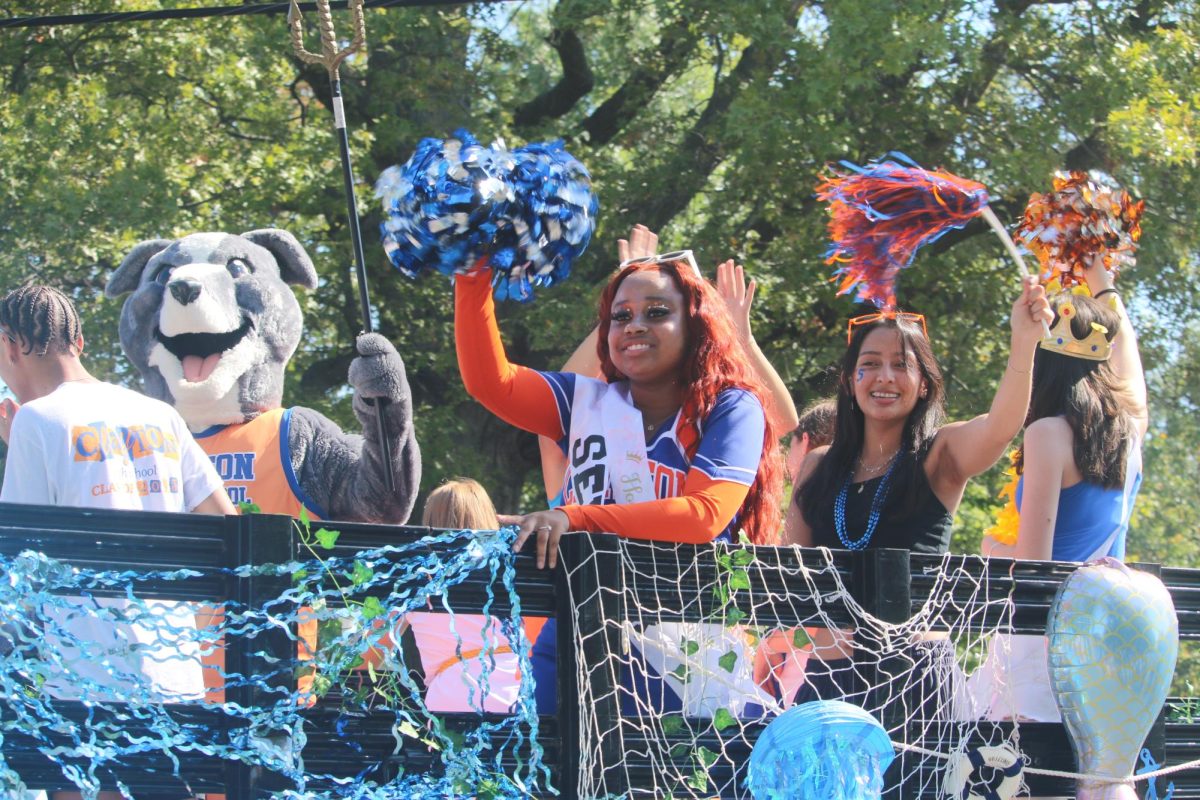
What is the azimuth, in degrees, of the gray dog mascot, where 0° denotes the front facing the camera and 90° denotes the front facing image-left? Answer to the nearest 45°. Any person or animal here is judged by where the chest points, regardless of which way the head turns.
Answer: approximately 0°

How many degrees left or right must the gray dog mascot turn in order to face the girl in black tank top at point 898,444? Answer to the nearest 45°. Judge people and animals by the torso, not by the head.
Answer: approximately 45° to its left

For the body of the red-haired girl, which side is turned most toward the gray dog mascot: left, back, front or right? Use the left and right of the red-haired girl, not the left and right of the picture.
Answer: right

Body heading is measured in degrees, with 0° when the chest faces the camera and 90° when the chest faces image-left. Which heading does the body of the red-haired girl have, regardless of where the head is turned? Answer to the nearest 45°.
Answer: approximately 45°

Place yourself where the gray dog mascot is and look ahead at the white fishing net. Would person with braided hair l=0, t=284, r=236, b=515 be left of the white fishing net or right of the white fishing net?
right
